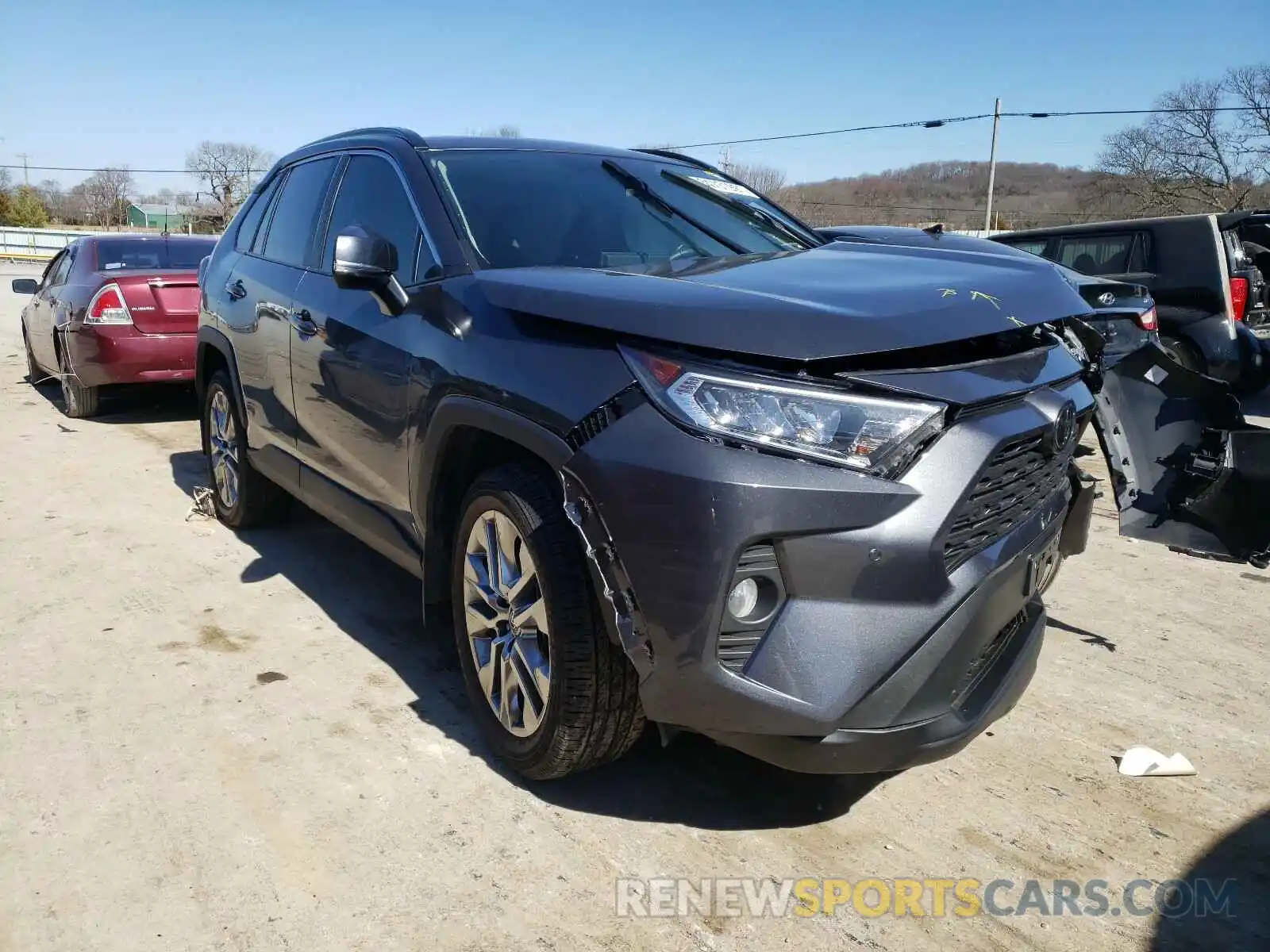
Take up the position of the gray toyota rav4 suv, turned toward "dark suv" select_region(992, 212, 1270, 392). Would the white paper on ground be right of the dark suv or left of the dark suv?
right

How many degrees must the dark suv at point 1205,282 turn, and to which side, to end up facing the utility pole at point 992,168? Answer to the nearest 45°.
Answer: approximately 45° to its right

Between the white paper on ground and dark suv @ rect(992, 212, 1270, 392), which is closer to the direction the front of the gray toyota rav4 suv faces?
the white paper on ground

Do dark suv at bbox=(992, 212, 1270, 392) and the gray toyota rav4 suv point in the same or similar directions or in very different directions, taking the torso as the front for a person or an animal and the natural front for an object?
very different directions

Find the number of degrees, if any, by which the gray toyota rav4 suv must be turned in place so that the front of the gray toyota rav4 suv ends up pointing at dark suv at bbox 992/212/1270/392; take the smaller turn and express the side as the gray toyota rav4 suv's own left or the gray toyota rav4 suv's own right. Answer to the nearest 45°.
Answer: approximately 90° to the gray toyota rav4 suv's own left

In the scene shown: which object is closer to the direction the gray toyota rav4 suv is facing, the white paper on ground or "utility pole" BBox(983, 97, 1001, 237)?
the white paper on ground

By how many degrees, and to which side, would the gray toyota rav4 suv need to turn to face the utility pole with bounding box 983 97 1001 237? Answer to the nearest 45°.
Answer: approximately 135° to its left

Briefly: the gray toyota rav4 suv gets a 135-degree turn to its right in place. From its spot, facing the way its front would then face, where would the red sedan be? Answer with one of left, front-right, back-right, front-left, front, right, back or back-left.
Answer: front-right

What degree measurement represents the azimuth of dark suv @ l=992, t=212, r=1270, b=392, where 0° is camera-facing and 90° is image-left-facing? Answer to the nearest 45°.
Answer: approximately 135°

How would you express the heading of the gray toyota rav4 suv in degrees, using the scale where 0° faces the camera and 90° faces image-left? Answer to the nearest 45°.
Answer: approximately 315°

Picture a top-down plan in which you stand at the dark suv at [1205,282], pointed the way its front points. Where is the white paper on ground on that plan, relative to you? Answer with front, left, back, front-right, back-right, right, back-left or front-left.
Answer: back-left

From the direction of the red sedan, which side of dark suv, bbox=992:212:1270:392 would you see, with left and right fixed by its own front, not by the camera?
left
